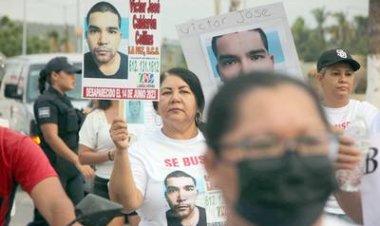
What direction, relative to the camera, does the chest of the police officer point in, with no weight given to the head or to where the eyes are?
to the viewer's right

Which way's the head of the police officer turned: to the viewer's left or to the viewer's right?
to the viewer's right

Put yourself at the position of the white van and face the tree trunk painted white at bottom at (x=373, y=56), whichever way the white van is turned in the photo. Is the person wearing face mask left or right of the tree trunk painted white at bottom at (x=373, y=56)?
right

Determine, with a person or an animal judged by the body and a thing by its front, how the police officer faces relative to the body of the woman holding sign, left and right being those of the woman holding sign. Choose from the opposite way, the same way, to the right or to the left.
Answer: to the left

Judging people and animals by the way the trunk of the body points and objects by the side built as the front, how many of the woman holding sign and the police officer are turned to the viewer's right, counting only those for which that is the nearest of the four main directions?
1
